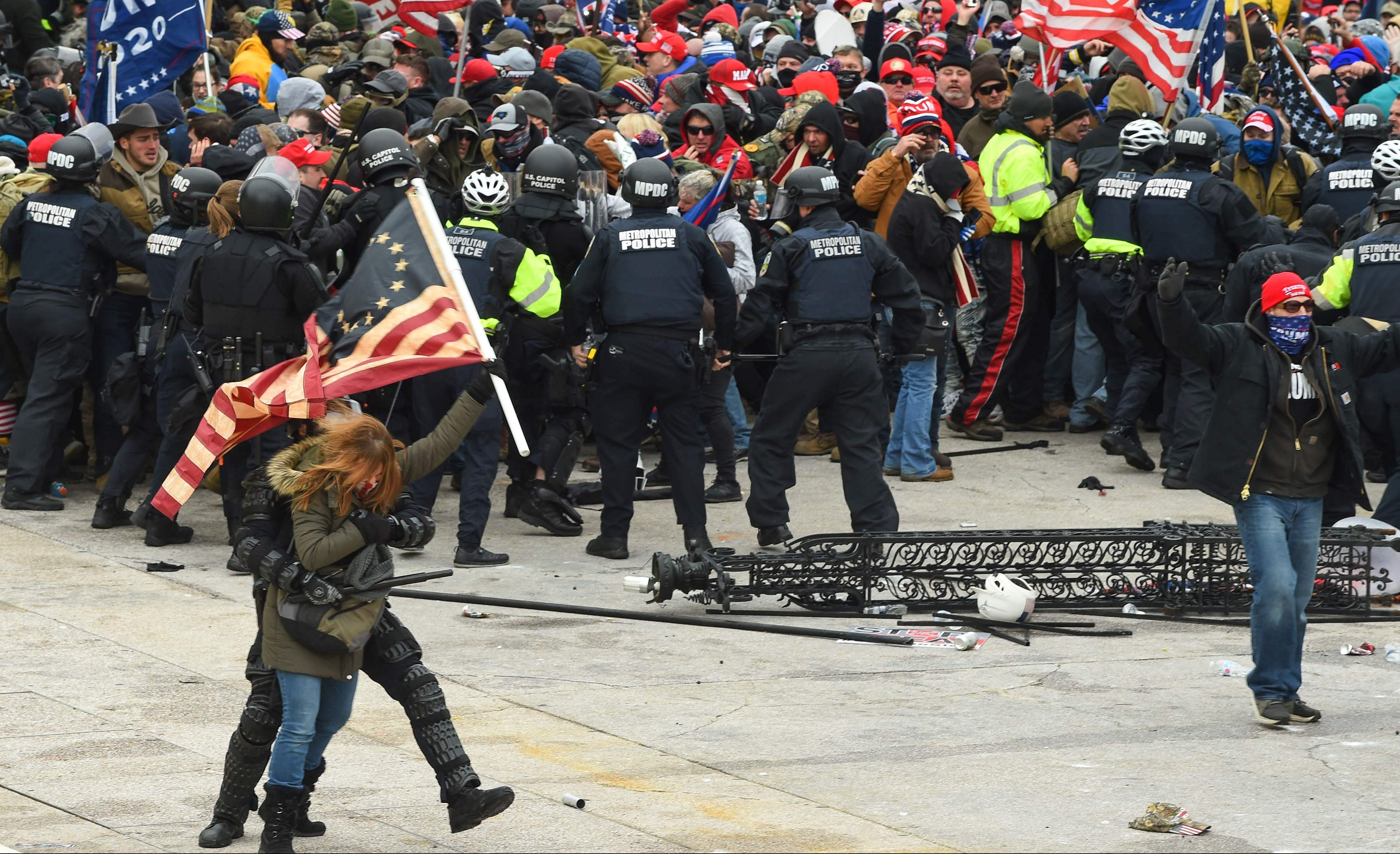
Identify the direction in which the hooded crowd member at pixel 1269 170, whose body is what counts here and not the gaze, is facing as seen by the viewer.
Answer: toward the camera

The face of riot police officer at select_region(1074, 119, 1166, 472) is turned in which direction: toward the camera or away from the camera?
away from the camera

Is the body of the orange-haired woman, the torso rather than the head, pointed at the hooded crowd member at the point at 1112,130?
no

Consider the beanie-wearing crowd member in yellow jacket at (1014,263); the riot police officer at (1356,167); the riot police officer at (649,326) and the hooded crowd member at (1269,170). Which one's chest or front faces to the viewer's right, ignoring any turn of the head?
the beanie-wearing crowd member in yellow jacket at (1014,263)

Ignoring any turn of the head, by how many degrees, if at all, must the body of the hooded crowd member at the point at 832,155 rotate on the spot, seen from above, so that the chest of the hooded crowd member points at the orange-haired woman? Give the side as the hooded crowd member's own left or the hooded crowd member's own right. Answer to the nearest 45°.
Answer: approximately 45° to the hooded crowd member's own left

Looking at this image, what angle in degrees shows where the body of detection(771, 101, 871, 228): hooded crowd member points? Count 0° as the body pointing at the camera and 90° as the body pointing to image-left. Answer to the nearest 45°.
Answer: approximately 45°

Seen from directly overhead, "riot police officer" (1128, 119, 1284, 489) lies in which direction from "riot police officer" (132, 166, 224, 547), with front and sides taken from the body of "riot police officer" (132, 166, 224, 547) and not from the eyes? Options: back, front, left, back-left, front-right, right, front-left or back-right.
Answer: front-right

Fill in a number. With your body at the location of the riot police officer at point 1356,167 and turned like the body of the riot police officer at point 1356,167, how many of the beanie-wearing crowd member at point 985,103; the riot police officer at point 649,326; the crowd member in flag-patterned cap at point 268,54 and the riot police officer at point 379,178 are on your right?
0

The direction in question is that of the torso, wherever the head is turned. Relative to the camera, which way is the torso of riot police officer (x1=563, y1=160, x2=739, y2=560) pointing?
away from the camera

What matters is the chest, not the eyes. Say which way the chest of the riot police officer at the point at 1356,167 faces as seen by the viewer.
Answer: away from the camera

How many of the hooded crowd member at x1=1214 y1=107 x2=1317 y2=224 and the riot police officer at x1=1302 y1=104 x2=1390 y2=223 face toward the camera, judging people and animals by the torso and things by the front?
1

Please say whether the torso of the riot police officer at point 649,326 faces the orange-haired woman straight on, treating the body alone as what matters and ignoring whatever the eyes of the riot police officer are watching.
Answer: no

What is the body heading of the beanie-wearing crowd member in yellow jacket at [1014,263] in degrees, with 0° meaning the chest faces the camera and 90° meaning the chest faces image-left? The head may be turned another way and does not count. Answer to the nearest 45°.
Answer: approximately 270°

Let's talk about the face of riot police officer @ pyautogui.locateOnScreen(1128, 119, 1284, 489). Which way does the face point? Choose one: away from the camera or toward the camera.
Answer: away from the camera

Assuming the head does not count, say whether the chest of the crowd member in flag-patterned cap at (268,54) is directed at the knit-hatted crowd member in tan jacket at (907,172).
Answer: no

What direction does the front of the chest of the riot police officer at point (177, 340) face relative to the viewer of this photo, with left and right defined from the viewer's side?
facing away from the viewer and to the right of the viewer

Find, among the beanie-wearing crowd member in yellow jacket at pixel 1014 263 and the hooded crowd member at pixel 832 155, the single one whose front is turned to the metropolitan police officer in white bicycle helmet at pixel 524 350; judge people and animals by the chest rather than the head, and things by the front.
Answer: the hooded crowd member at pixel 832 155
